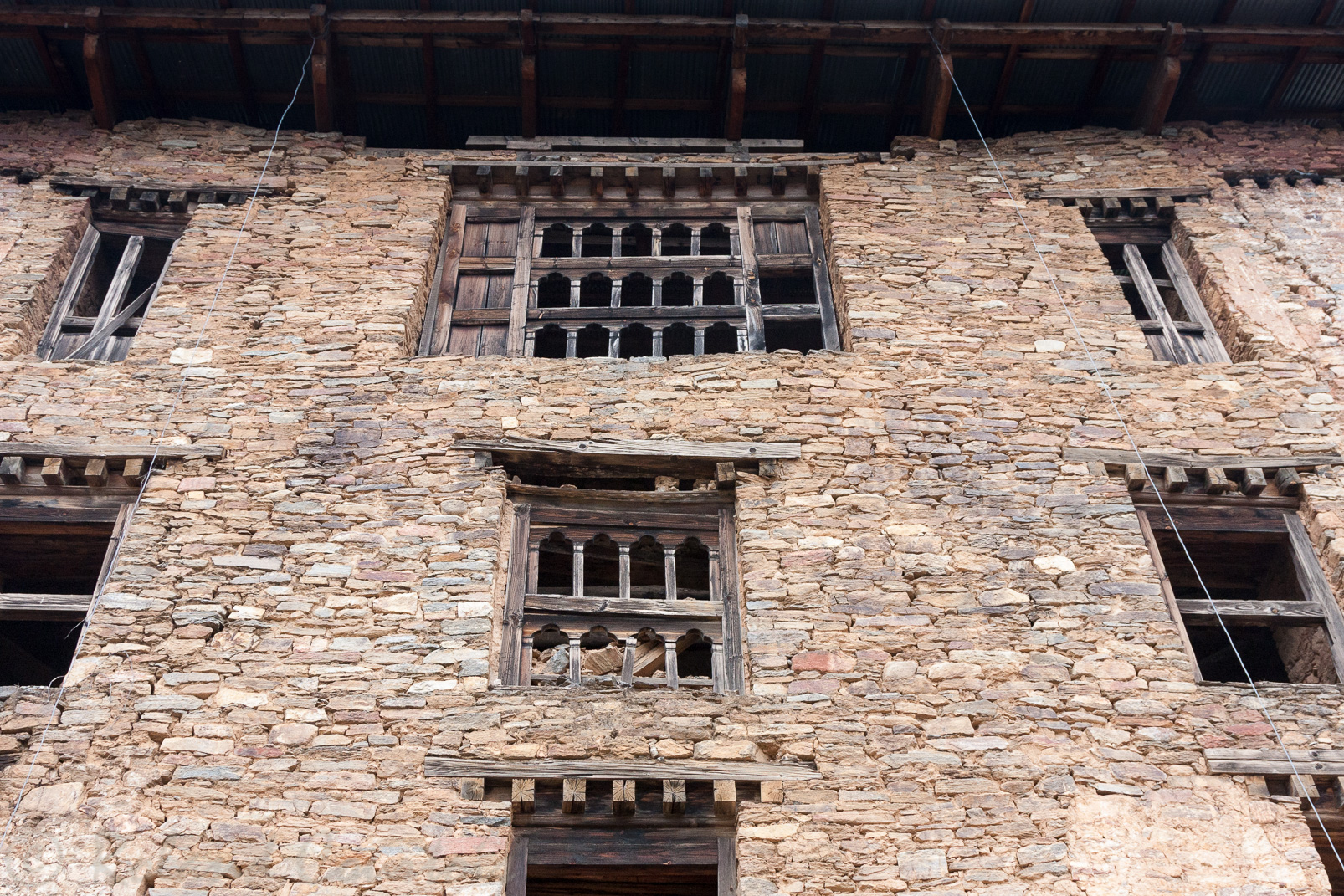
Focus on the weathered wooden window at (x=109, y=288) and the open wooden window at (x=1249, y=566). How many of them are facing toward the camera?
2

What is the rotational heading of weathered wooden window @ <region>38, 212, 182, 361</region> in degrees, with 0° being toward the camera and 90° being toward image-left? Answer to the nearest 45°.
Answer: approximately 0°

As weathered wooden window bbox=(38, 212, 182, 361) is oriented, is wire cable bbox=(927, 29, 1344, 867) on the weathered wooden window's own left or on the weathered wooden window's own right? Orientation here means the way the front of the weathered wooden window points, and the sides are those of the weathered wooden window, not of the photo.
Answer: on the weathered wooden window's own left

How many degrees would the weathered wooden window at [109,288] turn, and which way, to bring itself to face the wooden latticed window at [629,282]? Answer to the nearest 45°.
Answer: approximately 45° to its left

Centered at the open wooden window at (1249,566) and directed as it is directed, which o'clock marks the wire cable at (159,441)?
The wire cable is roughly at 2 o'clock from the open wooden window.

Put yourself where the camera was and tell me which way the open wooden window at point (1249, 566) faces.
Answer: facing the viewer

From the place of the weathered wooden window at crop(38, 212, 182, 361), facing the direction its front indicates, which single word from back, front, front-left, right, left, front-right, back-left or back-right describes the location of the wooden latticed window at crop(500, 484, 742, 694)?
front-left
